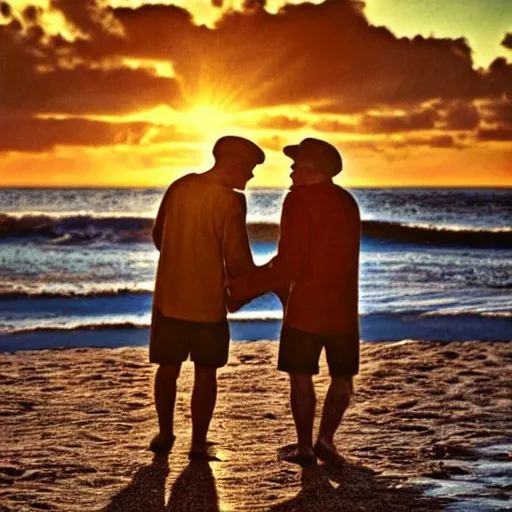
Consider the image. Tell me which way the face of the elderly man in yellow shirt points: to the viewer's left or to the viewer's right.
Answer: to the viewer's right

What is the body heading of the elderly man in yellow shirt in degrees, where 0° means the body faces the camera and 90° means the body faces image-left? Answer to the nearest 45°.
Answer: approximately 225°

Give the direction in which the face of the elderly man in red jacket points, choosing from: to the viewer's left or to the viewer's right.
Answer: to the viewer's left

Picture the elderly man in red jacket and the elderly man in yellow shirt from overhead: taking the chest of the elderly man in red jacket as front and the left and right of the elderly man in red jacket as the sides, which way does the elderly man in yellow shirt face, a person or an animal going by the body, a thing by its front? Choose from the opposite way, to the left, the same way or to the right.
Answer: to the right

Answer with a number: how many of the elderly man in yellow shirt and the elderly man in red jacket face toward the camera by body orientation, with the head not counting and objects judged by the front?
0

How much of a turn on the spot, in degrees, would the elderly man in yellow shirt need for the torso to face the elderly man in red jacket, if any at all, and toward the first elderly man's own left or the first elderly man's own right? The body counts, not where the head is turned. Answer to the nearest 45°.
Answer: approximately 45° to the first elderly man's own right

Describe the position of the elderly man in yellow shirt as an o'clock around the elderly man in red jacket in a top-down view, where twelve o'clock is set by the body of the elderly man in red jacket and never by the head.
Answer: The elderly man in yellow shirt is roughly at 11 o'clock from the elderly man in red jacket.

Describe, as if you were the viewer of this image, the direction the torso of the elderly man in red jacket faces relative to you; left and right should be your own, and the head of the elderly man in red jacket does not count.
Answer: facing away from the viewer and to the left of the viewer
